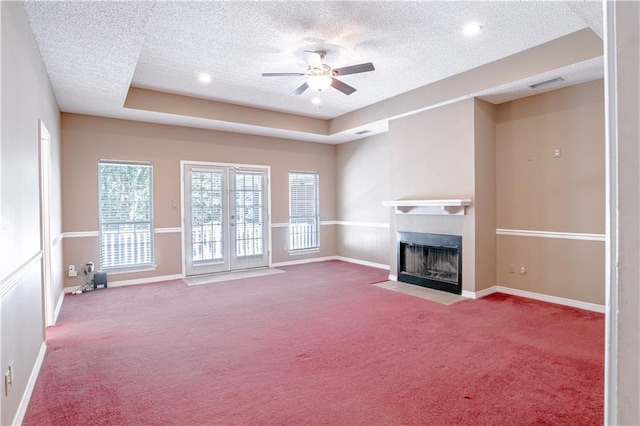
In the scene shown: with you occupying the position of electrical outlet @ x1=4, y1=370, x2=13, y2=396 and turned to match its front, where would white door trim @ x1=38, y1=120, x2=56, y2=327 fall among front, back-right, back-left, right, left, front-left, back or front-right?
left

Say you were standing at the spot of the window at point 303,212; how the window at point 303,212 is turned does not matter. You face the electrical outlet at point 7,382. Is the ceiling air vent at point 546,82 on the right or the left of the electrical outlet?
left

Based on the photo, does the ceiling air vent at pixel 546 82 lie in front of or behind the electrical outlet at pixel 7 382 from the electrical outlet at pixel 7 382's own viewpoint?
in front

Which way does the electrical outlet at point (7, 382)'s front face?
to the viewer's right

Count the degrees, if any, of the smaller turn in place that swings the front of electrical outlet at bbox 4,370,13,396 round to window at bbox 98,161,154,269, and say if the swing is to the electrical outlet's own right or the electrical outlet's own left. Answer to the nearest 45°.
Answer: approximately 90° to the electrical outlet's own left

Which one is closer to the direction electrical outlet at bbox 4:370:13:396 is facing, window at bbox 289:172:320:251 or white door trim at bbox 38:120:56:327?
the window

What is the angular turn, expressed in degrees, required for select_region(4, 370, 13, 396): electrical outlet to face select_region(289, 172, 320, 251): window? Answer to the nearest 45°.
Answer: approximately 45° to its left
